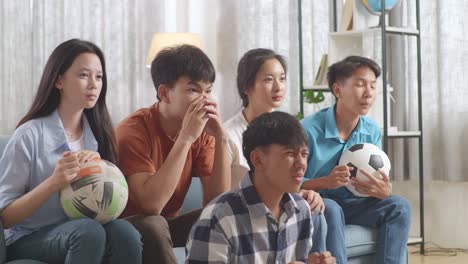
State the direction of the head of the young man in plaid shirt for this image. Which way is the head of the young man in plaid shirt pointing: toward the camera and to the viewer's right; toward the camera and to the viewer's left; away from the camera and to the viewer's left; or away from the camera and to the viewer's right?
toward the camera and to the viewer's right

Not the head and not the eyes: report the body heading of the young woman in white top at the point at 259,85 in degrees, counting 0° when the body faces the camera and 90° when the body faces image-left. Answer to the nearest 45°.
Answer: approximately 315°

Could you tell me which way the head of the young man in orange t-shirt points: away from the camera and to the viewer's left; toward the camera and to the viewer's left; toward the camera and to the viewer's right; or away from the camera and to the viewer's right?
toward the camera and to the viewer's right

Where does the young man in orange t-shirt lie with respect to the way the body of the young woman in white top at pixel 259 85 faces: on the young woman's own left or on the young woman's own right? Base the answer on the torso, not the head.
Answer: on the young woman's own right

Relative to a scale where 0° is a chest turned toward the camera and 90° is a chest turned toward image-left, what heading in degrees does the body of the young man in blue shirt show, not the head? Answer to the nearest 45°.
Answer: approximately 315°

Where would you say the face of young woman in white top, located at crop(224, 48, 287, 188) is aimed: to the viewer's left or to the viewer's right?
to the viewer's right
